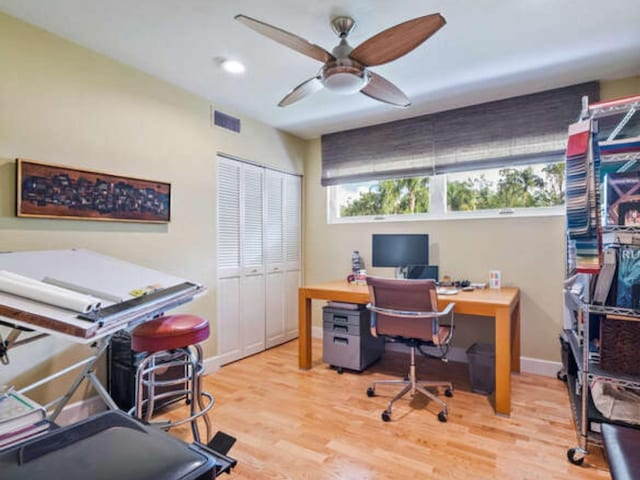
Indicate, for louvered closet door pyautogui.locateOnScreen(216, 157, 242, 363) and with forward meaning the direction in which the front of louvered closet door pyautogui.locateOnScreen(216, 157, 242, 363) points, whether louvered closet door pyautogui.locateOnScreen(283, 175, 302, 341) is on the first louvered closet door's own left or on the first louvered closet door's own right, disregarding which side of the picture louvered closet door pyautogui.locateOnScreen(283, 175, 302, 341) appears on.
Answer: on the first louvered closet door's own left

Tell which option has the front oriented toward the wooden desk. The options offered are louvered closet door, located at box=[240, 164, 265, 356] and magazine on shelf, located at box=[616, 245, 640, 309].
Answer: the louvered closet door

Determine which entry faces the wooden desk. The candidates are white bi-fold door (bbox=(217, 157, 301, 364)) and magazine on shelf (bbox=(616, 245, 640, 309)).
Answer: the white bi-fold door

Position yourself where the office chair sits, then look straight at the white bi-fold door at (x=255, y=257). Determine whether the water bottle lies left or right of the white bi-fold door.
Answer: right
